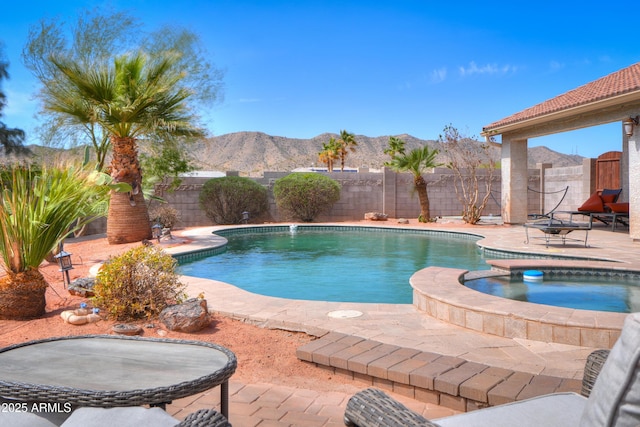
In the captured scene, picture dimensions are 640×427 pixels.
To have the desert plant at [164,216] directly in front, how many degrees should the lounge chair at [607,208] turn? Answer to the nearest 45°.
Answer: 0° — it already faces it

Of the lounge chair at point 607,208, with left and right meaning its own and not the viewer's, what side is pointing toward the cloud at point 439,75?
right

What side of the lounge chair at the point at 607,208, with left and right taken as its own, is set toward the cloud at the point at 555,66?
right

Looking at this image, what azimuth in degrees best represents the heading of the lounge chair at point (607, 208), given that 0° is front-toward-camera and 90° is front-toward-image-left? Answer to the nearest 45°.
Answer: approximately 90°

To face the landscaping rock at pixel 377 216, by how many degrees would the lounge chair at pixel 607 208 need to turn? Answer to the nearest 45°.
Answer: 0° — it already faces it

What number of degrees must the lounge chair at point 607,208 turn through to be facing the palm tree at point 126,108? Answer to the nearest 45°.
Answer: approximately 45° to its left

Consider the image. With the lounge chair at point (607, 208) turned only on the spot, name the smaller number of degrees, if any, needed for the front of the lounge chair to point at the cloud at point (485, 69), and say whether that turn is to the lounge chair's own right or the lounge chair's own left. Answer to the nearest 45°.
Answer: approximately 90° to the lounge chair's own right

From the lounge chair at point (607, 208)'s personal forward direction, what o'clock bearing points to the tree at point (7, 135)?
The tree is roughly at 12 o'clock from the lounge chair.

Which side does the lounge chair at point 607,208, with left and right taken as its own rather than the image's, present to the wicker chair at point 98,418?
left

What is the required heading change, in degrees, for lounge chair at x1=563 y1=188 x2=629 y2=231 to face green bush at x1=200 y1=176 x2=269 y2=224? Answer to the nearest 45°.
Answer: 0° — it already faces it
